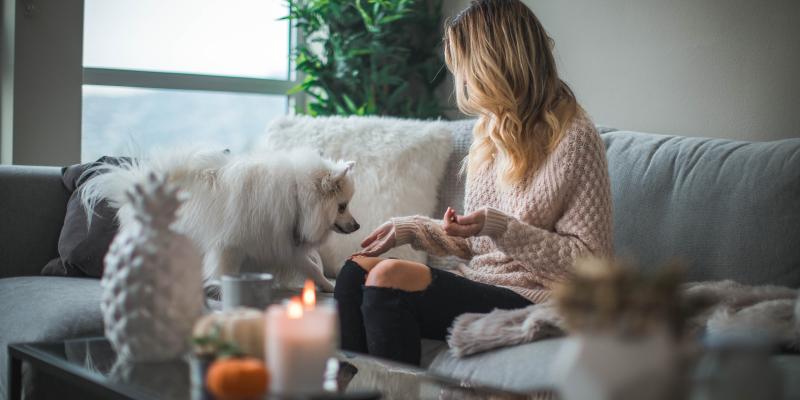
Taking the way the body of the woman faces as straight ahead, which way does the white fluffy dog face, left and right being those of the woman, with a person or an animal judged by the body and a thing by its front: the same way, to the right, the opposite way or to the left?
the opposite way

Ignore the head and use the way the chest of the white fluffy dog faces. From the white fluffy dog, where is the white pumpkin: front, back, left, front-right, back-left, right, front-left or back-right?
right

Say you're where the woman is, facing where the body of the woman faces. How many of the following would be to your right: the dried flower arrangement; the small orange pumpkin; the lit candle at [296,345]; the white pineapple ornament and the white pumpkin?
0

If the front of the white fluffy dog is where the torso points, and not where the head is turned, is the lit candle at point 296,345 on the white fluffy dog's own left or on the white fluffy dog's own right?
on the white fluffy dog's own right

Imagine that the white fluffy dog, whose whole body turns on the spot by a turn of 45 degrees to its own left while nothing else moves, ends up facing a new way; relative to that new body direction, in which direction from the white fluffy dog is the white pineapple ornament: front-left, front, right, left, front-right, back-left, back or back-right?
back-right

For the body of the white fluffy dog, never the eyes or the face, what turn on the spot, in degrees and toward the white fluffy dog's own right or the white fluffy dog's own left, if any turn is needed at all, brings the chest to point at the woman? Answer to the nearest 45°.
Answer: approximately 45° to the white fluffy dog's own right

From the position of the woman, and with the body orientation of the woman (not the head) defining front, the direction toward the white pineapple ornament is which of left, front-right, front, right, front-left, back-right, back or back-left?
front-left

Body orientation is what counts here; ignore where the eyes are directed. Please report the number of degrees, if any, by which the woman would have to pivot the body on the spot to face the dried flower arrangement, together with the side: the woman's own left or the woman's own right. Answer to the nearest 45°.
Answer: approximately 90° to the woman's own left

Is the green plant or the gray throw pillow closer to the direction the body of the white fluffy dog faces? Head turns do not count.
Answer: the green plant

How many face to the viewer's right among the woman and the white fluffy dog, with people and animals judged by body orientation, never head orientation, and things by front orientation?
1

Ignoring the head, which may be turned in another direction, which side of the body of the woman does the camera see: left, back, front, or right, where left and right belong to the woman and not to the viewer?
left

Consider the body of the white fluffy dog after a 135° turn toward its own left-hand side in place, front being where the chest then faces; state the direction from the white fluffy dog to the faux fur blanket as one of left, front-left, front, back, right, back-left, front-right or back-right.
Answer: back

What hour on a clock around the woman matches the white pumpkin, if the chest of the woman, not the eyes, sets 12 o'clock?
The white pumpkin is roughly at 10 o'clock from the woman.

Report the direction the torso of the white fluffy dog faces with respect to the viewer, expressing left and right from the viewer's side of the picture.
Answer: facing to the right of the viewer

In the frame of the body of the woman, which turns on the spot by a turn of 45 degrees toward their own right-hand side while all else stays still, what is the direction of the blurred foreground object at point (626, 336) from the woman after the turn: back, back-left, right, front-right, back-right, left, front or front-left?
back-left

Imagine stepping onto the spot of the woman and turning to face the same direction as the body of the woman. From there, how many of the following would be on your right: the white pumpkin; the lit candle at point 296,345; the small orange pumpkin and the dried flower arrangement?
0

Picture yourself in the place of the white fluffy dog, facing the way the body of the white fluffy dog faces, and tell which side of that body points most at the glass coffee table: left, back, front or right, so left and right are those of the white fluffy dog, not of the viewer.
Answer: right

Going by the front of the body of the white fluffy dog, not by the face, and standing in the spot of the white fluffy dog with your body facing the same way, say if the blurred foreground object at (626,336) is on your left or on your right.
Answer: on your right

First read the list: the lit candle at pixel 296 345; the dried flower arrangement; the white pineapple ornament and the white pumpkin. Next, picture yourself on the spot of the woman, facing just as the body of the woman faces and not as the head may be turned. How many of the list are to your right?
0

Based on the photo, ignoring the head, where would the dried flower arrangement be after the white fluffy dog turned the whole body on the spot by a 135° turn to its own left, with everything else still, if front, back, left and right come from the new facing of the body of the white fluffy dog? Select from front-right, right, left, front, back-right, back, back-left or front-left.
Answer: back-left
